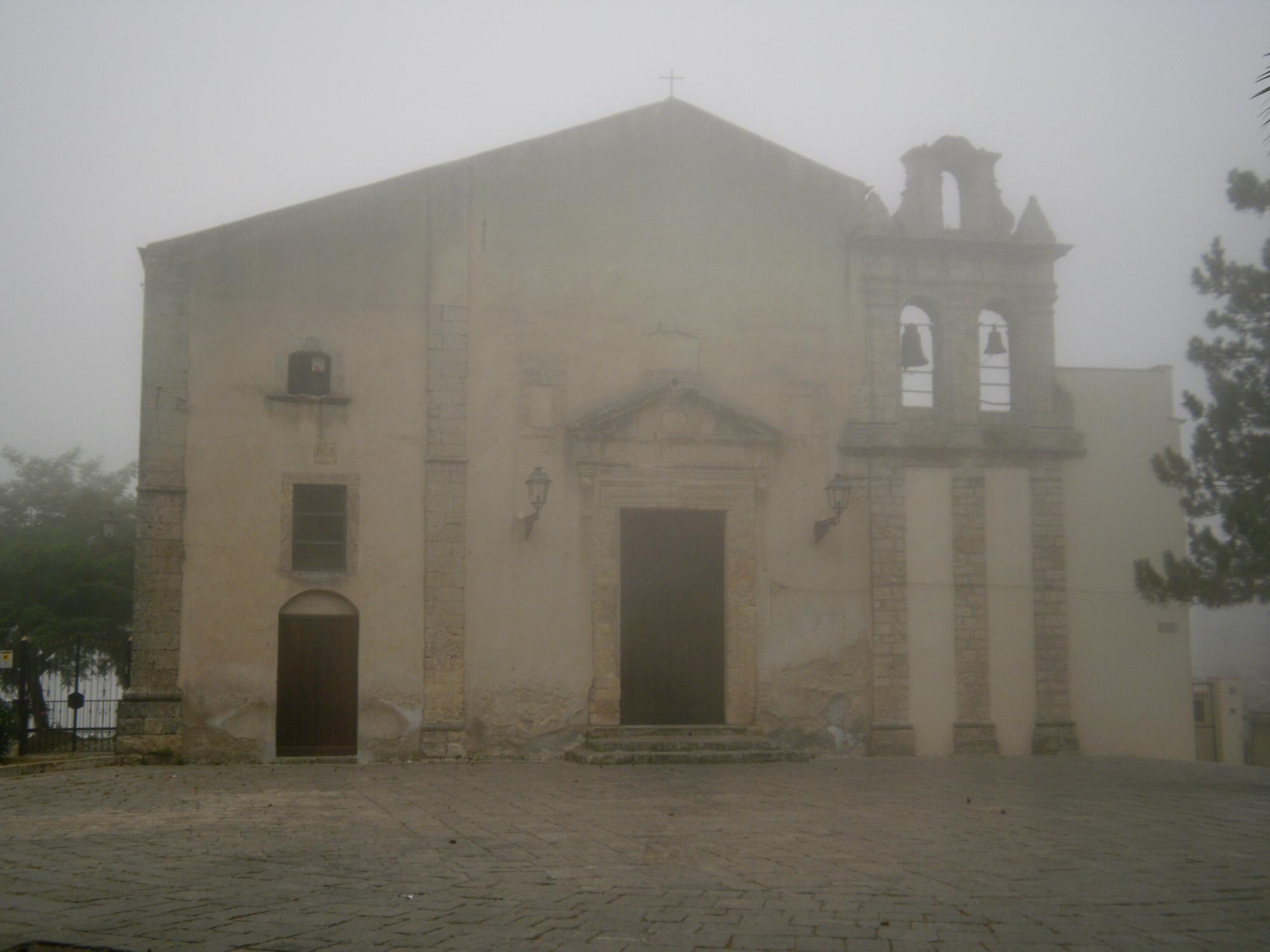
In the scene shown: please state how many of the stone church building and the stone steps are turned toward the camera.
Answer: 2

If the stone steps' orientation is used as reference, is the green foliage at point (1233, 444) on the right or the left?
on its left

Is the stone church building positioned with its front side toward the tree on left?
no

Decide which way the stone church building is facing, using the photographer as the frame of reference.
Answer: facing the viewer

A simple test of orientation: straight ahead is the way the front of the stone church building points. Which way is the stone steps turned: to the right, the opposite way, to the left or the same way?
the same way

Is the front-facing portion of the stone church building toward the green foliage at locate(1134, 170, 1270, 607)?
no

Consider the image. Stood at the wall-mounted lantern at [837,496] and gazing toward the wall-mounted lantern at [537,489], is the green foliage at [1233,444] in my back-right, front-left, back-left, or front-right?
back-left

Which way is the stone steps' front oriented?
toward the camera

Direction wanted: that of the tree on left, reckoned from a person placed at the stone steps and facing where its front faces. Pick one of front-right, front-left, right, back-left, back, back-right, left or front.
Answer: back-right

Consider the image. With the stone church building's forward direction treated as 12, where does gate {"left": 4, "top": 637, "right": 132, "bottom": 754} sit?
The gate is roughly at 4 o'clock from the stone church building.
